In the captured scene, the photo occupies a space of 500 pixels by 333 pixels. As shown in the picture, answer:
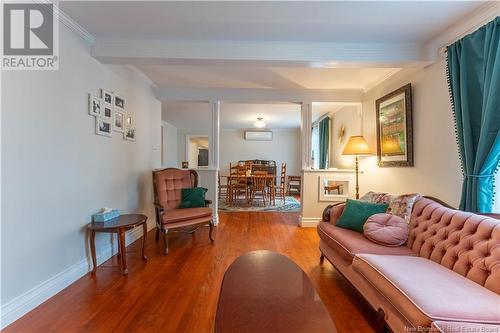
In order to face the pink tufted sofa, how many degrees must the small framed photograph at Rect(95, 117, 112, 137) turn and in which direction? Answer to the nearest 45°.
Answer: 0° — it already faces it

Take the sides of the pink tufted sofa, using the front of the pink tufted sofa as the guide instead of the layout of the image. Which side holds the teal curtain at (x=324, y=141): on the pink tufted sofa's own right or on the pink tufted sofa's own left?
on the pink tufted sofa's own right

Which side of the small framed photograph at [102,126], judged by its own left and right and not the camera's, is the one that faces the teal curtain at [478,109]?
front

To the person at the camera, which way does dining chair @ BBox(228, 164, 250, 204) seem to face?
facing away from the viewer and to the right of the viewer

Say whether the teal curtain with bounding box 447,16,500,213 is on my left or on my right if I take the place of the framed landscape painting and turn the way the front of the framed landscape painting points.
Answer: on my left

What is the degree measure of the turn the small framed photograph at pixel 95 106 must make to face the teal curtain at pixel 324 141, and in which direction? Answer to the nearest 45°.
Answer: approximately 45° to its left

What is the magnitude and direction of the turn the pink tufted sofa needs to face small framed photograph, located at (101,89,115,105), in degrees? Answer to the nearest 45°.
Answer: approximately 45° to its right

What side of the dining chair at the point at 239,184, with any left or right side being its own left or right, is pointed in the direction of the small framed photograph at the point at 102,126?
back

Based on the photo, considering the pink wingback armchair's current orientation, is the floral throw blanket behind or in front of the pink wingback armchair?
in front

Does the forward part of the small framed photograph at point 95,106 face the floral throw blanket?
yes

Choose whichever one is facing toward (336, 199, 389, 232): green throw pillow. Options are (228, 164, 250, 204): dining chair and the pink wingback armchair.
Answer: the pink wingback armchair
